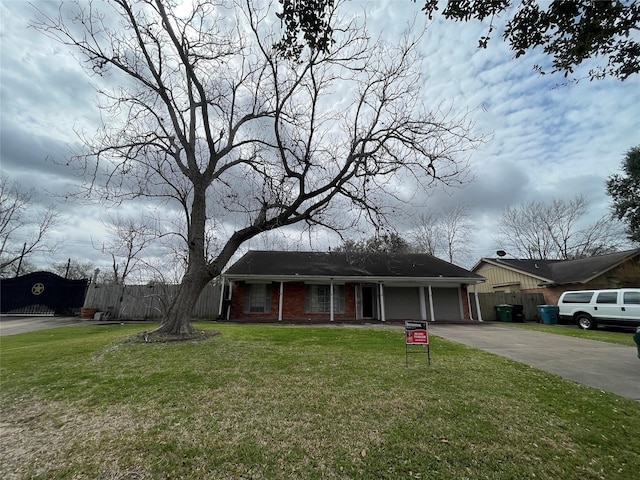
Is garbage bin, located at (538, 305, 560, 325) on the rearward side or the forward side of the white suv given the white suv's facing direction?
on the rearward side

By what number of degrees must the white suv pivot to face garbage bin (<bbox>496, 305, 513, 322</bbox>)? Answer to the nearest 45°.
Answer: approximately 180°

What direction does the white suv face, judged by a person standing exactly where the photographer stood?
facing the viewer and to the right of the viewer

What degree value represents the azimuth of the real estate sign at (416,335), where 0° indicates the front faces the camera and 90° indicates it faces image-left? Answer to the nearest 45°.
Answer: approximately 0°

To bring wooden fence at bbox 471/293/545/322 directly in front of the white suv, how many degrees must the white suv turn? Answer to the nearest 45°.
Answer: approximately 180°

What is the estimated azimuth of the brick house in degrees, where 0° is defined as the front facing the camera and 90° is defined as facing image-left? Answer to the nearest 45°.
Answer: approximately 0°

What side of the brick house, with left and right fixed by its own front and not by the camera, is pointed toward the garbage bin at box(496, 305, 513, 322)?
left

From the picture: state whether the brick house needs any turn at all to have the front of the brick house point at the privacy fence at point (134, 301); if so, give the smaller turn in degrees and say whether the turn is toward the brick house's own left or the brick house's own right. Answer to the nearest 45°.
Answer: approximately 90° to the brick house's own right

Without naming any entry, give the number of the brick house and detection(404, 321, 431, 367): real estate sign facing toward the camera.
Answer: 2
